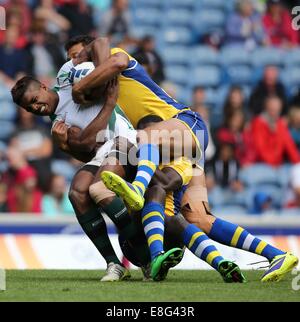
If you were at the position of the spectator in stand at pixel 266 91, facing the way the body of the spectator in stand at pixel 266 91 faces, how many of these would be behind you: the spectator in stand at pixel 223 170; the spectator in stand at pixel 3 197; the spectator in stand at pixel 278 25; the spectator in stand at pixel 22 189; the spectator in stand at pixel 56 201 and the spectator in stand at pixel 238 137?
1

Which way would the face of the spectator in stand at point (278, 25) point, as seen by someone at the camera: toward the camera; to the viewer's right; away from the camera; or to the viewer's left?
toward the camera

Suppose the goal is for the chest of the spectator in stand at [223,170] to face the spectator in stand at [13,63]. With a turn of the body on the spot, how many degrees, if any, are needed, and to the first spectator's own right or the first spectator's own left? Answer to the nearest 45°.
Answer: approximately 90° to the first spectator's own right

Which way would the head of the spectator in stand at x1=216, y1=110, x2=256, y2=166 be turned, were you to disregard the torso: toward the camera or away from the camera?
toward the camera

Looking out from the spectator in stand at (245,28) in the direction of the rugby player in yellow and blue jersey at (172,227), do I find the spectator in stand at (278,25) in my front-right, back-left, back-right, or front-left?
back-left

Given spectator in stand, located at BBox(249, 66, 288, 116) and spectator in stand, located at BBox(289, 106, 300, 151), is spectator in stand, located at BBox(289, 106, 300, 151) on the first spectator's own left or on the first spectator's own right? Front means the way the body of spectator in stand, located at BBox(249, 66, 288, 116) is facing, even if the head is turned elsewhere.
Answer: on the first spectator's own left

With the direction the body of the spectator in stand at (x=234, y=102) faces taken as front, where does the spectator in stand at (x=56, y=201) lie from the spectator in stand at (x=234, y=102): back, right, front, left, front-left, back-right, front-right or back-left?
front-right

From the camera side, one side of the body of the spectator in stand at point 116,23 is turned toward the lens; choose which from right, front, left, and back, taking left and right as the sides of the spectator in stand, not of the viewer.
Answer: front

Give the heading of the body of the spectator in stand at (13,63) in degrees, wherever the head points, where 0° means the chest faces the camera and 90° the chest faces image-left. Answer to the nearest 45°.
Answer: approximately 0°

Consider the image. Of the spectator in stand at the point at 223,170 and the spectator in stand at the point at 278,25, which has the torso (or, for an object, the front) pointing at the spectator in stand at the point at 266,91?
the spectator in stand at the point at 278,25

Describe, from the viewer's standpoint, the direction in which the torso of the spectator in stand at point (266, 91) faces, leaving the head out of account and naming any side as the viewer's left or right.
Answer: facing the viewer

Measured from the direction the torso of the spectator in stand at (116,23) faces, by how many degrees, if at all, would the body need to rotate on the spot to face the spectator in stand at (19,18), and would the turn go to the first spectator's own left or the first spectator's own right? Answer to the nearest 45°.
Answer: approximately 90° to the first spectator's own right

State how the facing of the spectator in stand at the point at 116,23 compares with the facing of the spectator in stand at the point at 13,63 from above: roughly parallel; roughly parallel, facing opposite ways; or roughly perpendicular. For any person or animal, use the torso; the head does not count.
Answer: roughly parallel

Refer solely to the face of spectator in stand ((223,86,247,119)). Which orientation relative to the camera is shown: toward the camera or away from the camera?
toward the camera

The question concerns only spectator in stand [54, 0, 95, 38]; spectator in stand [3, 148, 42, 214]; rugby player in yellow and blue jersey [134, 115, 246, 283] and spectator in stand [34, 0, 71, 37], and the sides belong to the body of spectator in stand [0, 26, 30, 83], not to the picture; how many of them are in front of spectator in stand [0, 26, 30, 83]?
2

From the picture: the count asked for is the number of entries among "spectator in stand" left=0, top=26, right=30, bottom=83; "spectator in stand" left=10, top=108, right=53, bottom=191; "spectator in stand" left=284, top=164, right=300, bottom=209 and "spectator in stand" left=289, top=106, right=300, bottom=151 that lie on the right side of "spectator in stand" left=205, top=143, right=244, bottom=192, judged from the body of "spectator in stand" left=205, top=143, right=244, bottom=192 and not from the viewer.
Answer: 2
